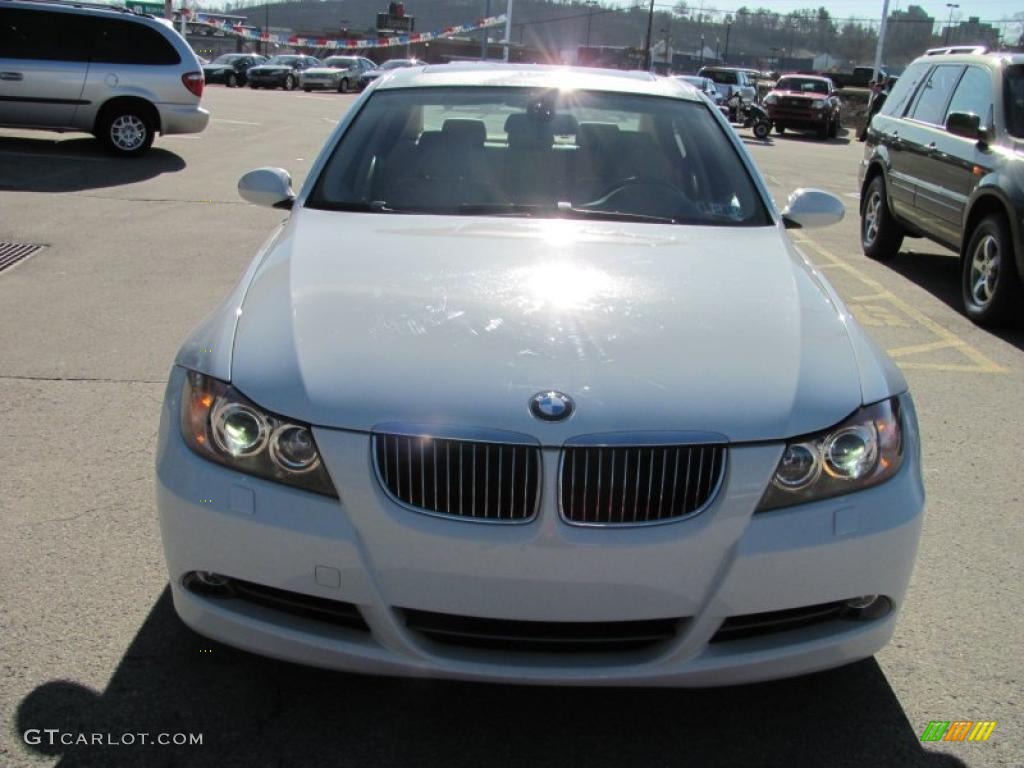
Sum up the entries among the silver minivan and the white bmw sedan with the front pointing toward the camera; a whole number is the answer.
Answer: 1

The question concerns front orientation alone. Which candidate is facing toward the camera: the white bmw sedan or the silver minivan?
the white bmw sedan

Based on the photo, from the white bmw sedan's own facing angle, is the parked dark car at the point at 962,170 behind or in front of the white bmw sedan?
behind

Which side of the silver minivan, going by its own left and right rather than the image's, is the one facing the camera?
left

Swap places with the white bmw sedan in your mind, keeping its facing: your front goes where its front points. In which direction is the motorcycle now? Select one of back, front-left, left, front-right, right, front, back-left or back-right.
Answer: back

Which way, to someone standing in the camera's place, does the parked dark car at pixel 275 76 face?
facing the viewer and to the left of the viewer

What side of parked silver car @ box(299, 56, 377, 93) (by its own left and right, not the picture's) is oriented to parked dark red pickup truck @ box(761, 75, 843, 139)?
left

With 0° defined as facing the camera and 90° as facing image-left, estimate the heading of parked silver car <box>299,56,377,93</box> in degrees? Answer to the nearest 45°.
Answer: approximately 45°

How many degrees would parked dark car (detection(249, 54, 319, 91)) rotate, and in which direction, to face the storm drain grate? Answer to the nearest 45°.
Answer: approximately 45° to its left

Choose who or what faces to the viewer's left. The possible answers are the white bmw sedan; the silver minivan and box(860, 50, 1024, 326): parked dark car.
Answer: the silver minivan

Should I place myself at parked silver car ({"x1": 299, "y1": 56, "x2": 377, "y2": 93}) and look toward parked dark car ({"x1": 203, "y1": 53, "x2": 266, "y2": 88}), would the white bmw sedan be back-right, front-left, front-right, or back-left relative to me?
back-left

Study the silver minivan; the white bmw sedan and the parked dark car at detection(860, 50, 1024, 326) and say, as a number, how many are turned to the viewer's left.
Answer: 1

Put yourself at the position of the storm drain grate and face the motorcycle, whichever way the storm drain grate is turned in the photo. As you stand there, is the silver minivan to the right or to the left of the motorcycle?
left

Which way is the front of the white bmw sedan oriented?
toward the camera
